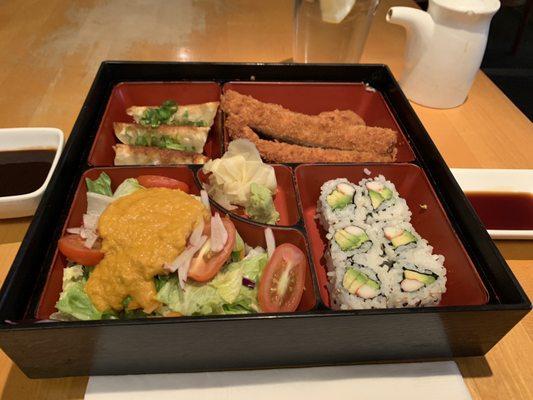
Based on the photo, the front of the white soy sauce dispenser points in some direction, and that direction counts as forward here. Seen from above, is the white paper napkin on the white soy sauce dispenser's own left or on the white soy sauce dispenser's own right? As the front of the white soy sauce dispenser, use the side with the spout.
on the white soy sauce dispenser's own left

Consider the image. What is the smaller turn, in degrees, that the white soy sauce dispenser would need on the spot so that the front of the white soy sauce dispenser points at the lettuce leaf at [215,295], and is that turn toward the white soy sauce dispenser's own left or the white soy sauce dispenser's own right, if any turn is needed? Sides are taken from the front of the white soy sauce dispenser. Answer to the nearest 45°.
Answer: approximately 90° to the white soy sauce dispenser's own left

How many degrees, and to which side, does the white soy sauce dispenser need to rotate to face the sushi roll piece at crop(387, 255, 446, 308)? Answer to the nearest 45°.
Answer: approximately 90° to its left

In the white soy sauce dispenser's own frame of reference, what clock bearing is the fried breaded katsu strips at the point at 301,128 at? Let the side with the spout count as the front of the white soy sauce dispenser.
The fried breaded katsu strips is roughly at 10 o'clock from the white soy sauce dispenser.

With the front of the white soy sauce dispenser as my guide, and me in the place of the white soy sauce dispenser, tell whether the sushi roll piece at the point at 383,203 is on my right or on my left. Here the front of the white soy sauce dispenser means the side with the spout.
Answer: on my left

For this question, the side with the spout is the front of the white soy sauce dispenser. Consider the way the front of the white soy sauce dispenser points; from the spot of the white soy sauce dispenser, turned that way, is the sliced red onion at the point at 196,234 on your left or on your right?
on your left

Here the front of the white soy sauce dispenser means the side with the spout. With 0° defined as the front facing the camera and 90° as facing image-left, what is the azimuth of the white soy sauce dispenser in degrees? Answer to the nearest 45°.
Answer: approximately 90°

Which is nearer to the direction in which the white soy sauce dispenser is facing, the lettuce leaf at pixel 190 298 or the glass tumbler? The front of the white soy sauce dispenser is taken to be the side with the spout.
the glass tumbler

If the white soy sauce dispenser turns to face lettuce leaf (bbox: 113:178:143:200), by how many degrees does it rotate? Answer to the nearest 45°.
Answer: approximately 45° to its left

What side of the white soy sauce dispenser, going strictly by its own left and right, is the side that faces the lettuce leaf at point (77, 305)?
left
